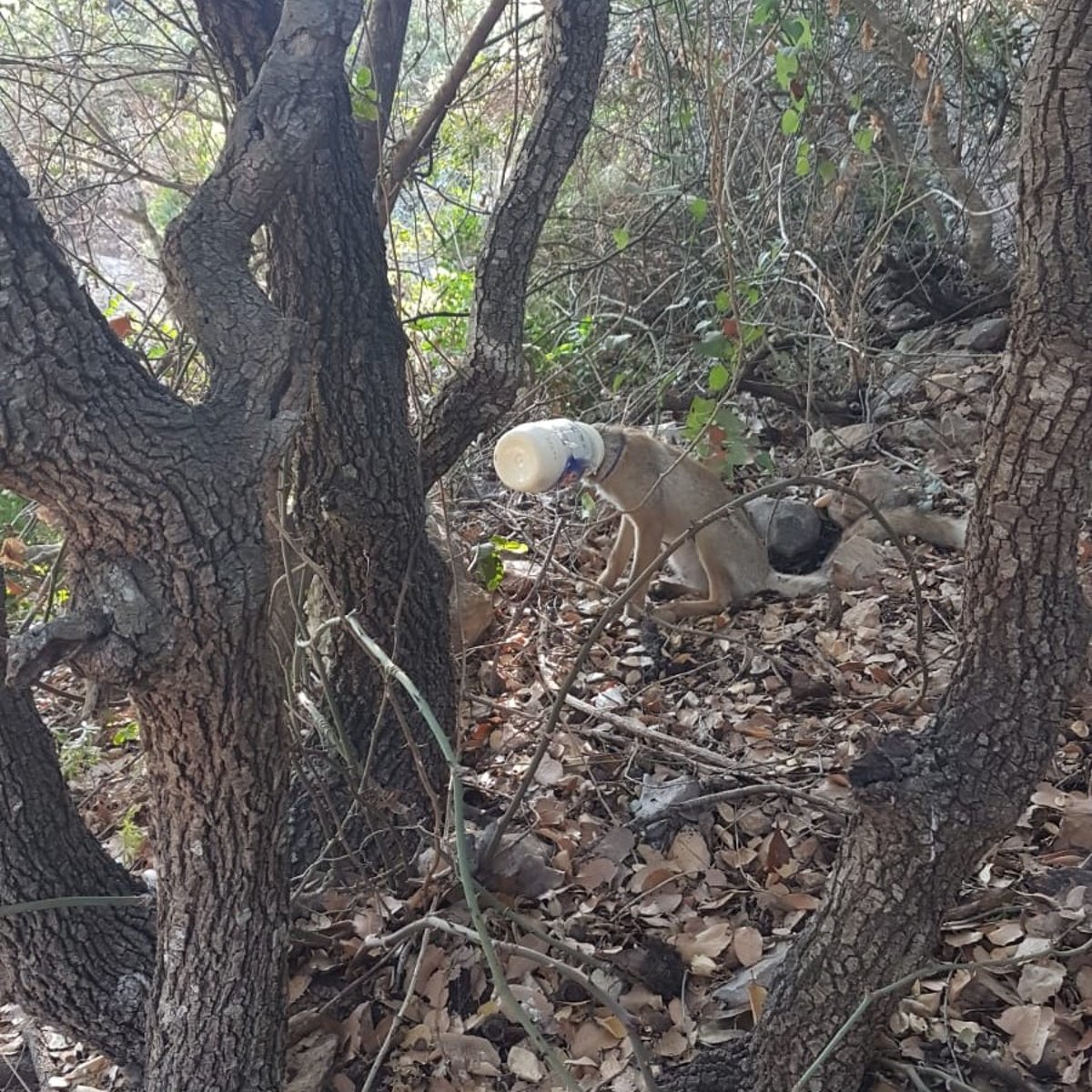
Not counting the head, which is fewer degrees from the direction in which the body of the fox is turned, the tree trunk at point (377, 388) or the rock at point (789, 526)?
the tree trunk

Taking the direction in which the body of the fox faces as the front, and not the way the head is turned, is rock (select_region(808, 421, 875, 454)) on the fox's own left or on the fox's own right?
on the fox's own right

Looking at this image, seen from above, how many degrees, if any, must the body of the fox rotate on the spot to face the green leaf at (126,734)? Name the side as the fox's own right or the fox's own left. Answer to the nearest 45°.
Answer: approximately 45° to the fox's own left

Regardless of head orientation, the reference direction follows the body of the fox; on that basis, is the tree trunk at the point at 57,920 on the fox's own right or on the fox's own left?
on the fox's own left

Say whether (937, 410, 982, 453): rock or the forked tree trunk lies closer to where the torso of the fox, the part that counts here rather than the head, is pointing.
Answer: the forked tree trunk

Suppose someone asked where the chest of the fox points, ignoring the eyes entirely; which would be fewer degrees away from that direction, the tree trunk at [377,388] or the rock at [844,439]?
the tree trunk

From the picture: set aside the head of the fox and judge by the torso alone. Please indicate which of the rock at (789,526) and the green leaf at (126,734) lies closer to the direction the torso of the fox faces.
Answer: the green leaf

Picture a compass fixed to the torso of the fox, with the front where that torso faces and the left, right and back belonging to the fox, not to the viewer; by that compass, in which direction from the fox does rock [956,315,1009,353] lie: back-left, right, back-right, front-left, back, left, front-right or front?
back-right

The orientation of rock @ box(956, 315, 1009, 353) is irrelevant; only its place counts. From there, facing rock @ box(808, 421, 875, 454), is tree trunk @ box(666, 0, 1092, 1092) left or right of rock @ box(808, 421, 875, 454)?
left

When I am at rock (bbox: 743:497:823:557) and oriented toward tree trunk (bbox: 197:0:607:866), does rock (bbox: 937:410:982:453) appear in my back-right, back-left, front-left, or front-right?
back-left

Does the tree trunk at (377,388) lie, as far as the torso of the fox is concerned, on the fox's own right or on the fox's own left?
on the fox's own left

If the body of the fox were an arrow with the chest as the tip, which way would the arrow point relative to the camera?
to the viewer's left
